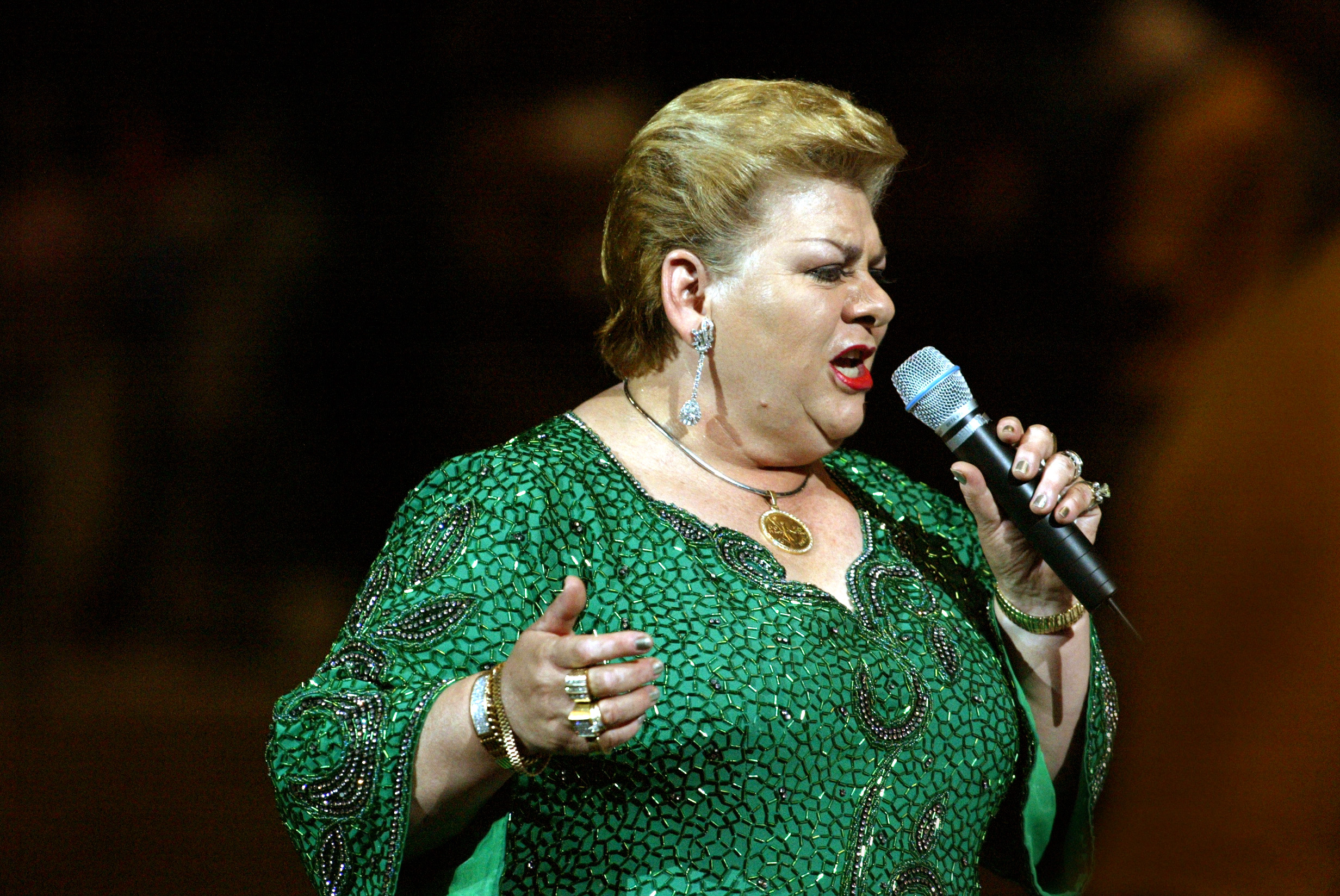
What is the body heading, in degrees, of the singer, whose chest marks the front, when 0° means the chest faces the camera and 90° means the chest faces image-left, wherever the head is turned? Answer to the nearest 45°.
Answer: approximately 315°

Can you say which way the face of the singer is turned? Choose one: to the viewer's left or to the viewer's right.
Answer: to the viewer's right
